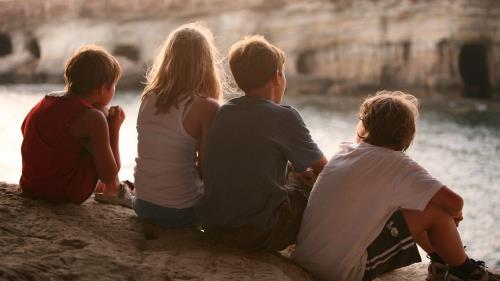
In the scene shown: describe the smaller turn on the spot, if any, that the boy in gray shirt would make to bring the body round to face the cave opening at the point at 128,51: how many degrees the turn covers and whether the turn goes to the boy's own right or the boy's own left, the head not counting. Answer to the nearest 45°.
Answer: approximately 45° to the boy's own left

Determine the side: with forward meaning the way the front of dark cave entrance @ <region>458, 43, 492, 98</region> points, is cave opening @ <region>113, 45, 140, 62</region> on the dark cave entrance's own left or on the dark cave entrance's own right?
on the dark cave entrance's own right

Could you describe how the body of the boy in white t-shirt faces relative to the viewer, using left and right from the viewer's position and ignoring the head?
facing away from the viewer and to the right of the viewer

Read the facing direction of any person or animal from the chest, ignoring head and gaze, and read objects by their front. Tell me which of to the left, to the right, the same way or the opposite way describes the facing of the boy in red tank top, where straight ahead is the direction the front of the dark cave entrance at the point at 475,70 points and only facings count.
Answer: the opposite way

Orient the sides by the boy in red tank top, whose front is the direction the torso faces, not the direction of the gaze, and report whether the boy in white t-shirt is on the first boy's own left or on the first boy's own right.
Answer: on the first boy's own right

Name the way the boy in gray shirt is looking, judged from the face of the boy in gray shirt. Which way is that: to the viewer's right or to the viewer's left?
to the viewer's right

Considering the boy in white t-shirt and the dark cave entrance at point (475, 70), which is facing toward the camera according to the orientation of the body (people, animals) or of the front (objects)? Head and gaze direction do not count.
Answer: the dark cave entrance

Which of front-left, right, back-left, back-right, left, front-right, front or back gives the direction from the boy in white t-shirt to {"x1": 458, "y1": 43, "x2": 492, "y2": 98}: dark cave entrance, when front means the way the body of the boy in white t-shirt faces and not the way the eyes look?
front-left

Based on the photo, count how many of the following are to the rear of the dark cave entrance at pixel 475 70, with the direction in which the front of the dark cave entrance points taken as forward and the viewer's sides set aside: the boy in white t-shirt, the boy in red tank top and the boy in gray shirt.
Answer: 0

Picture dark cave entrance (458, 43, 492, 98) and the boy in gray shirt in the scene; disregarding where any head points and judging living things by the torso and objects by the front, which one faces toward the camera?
the dark cave entrance

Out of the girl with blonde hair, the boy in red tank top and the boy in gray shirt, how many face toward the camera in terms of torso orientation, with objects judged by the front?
0

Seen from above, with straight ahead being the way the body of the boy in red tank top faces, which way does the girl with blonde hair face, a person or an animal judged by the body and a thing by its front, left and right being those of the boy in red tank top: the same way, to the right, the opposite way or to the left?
the same way

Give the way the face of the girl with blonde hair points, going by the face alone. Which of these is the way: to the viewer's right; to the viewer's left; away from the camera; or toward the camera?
away from the camera

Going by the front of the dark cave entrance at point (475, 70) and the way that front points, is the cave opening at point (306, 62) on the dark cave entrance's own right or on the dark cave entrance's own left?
on the dark cave entrance's own right

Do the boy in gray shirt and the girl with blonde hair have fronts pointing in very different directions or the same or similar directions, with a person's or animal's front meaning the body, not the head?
same or similar directions

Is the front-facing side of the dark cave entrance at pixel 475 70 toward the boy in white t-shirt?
yes

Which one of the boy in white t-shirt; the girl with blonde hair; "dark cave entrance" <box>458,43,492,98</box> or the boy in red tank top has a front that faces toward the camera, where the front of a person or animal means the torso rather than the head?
the dark cave entrance

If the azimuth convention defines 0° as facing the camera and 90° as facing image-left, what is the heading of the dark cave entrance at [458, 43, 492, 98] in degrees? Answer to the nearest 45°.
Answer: approximately 0°
